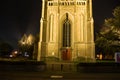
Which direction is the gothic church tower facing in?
toward the camera

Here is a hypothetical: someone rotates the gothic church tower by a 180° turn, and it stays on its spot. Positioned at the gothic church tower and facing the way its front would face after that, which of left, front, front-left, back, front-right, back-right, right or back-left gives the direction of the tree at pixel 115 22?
back-right
